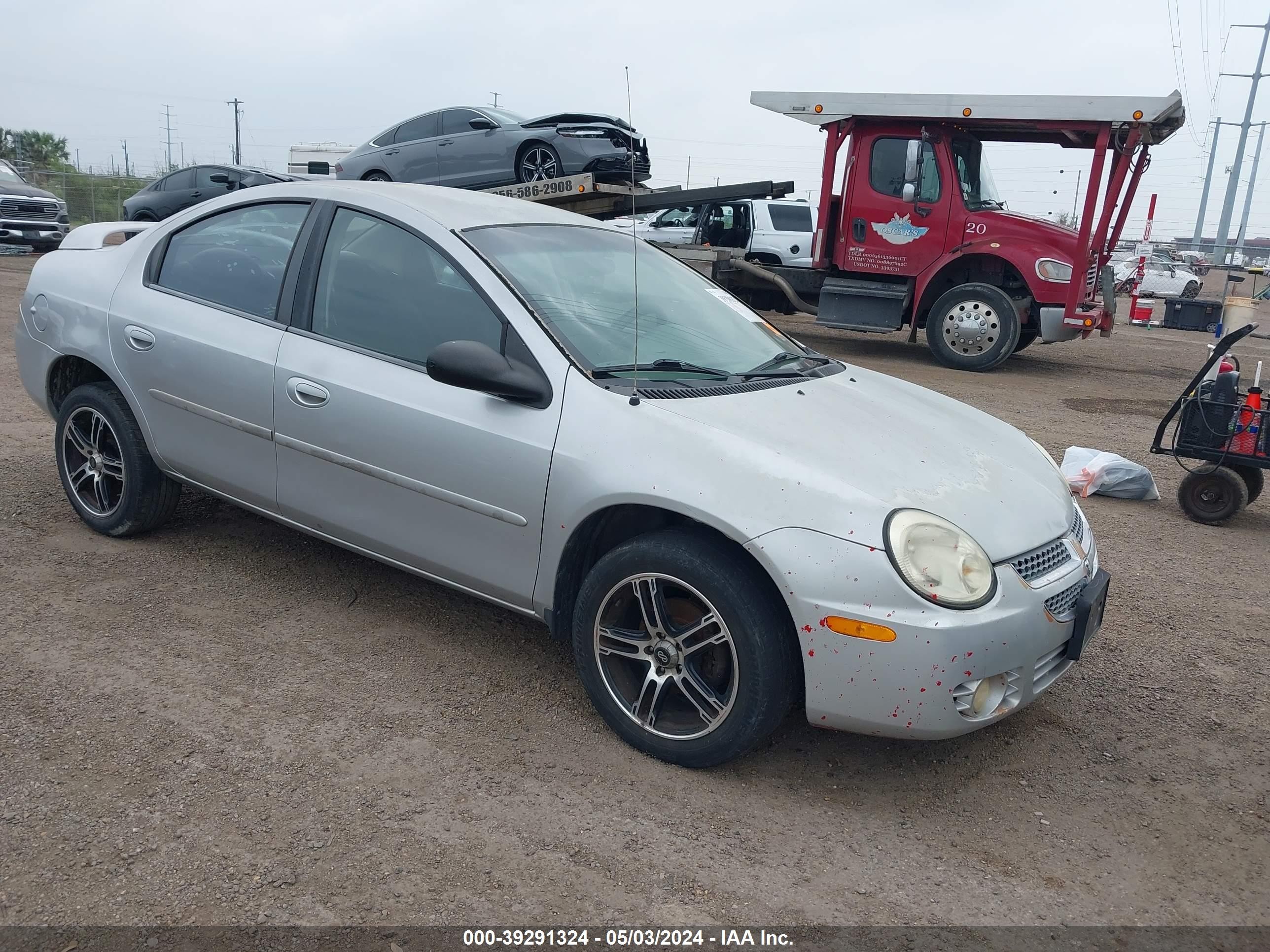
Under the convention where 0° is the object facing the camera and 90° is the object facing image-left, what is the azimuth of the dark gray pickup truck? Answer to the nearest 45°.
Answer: approximately 315°

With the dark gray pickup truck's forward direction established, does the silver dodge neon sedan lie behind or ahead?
ahead

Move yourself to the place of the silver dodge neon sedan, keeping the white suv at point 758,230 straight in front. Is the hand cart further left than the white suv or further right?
right

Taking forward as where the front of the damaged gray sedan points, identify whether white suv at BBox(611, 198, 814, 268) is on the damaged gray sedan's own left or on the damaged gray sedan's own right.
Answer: on the damaged gray sedan's own left

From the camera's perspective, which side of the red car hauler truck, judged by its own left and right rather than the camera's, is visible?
right

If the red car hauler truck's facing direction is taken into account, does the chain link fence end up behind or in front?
behind

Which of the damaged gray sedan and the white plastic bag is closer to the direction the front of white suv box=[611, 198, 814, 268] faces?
the damaged gray sedan

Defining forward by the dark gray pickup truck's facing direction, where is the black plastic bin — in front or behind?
in front

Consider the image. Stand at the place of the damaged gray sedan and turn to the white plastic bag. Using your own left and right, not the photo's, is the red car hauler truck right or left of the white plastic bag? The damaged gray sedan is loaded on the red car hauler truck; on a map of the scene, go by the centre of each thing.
left

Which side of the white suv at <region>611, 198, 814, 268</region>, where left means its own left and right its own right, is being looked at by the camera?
left

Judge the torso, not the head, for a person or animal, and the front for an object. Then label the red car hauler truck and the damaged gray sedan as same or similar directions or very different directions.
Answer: same or similar directions

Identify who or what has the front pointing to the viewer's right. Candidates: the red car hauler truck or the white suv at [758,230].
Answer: the red car hauler truck

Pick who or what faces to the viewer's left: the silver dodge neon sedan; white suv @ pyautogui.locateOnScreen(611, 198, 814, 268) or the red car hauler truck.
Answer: the white suv

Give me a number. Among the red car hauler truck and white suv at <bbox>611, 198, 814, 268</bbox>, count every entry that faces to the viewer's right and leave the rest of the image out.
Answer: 1

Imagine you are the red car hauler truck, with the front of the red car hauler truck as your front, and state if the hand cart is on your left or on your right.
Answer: on your right
